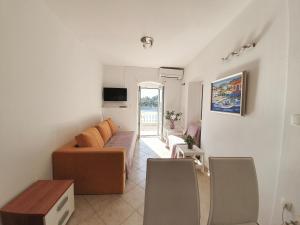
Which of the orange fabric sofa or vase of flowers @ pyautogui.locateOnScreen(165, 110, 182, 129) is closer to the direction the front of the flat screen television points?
the orange fabric sofa

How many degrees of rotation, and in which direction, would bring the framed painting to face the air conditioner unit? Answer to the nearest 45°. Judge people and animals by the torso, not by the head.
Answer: approximately 90° to its right

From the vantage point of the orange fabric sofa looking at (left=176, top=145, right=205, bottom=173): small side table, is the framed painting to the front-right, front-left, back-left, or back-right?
front-right

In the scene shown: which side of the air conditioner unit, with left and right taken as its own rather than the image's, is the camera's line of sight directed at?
front

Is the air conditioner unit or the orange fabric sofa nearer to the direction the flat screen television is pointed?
the orange fabric sofa

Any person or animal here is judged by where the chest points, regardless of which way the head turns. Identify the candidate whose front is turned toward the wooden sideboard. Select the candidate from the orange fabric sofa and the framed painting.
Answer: the framed painting

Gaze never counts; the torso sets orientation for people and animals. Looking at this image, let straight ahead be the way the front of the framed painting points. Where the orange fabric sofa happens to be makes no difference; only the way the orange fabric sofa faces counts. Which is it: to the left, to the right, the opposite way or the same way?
the opposite way

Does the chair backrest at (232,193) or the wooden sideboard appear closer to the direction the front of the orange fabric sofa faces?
the chair backrest

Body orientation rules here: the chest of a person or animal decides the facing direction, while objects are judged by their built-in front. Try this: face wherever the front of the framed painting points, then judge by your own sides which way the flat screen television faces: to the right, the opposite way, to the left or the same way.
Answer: to the left

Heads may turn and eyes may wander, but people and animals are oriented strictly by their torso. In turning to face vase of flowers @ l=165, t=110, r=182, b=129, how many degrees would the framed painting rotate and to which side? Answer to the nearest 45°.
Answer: approximately 90° to its right

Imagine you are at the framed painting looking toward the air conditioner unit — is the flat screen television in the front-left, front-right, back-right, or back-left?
front-left

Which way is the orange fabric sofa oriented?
to the viewer's right

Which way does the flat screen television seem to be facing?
toward the camera

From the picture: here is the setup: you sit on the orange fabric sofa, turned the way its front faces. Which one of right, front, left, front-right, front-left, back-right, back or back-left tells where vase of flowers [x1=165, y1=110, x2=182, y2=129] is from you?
front-left

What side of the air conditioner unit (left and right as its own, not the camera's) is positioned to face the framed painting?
front

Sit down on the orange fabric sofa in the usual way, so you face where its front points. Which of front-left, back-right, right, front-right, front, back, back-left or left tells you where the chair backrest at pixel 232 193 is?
front-right
